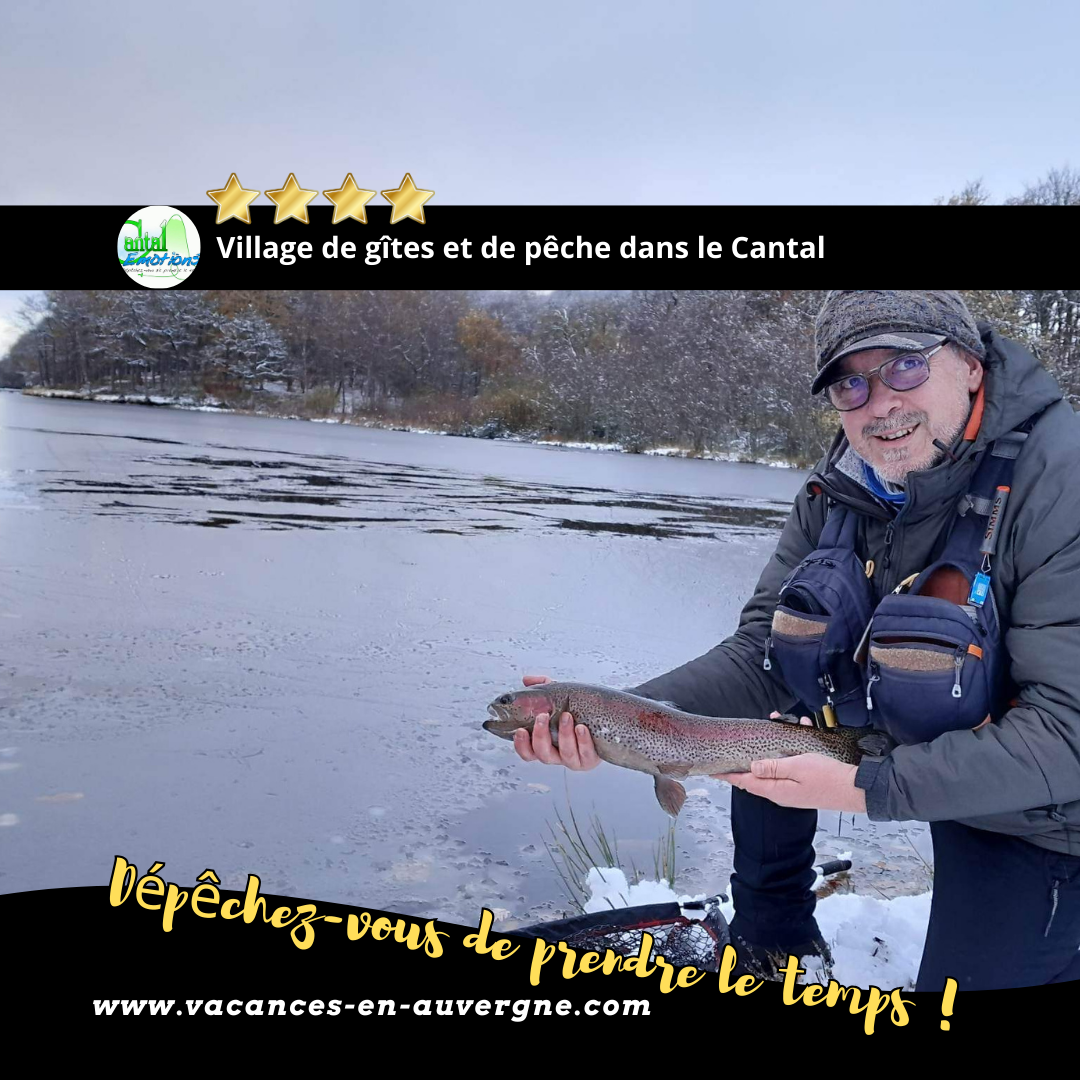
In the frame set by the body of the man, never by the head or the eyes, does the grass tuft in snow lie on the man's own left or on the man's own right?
on the man's own right

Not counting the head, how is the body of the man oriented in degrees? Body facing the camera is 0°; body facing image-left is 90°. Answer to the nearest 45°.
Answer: approximately 45°
